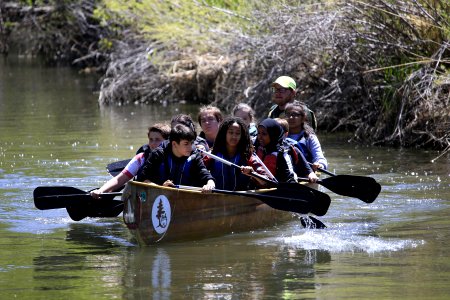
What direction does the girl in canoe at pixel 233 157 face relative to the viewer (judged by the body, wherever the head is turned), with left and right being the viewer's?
facing the viewer

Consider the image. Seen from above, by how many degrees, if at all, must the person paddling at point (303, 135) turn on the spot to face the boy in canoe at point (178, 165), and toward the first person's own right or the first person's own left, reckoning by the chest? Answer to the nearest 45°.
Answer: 0° — they already face them

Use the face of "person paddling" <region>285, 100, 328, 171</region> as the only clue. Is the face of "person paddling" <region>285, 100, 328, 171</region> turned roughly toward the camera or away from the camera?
toward the camera

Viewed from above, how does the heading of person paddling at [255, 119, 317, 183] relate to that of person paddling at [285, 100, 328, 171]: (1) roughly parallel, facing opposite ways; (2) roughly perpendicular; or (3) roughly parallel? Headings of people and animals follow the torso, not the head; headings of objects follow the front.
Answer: roughly parallel

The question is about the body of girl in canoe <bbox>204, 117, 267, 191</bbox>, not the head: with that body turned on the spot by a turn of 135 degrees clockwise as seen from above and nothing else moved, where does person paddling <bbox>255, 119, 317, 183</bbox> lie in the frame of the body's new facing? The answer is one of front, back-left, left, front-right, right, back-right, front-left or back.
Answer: right

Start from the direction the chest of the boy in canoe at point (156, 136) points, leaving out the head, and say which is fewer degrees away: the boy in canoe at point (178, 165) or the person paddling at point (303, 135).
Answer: the boy in canoe

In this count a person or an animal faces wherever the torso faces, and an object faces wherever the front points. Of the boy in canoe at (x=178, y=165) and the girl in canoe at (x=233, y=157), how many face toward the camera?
2

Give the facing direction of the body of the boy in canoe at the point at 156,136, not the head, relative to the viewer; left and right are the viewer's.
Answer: facing the viewer and to the left of the viewer

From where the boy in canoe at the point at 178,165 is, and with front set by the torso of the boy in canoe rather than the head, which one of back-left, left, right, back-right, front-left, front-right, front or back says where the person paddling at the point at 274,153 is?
back-left

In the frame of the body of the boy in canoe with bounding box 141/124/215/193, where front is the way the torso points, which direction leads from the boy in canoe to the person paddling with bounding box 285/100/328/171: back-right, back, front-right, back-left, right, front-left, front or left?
back-left

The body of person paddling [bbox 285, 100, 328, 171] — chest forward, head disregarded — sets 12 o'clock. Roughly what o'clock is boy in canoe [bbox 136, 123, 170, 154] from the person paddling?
The boy in canoe is roughly at 12 o'clock from the person paddling.

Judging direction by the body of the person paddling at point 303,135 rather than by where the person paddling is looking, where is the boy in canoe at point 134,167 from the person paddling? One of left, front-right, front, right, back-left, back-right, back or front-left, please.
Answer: front

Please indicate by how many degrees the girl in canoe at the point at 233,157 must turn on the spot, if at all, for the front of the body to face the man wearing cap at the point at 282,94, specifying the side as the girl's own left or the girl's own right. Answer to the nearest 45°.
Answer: approximately 180°

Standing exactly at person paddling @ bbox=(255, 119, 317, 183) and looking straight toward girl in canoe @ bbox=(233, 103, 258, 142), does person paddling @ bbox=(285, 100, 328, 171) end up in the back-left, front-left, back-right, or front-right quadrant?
front-right

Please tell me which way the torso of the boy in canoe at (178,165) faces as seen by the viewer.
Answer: toward the camera

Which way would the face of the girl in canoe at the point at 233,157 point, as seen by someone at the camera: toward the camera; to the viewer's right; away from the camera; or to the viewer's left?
toward the camera
